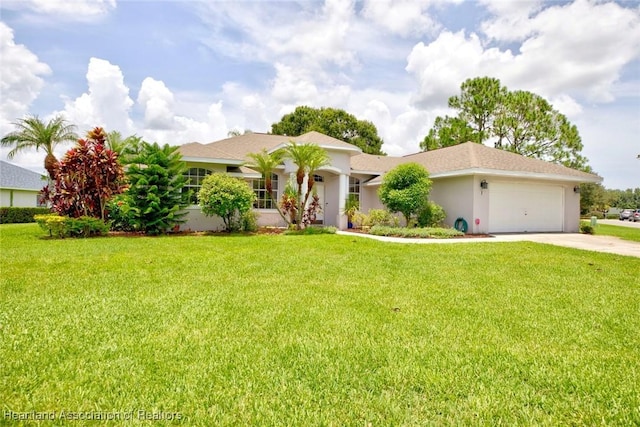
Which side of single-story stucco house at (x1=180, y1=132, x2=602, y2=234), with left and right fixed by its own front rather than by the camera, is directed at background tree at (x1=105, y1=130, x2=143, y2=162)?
right

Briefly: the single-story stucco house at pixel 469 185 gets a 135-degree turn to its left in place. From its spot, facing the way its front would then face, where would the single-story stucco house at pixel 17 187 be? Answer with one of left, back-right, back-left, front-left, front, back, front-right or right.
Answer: back-left

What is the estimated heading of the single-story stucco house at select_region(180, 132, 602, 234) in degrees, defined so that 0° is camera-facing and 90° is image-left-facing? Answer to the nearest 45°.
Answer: approximately 0°

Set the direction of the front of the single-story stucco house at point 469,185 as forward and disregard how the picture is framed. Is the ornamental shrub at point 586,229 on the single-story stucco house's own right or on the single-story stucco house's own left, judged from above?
on the single-story stucco house's own left

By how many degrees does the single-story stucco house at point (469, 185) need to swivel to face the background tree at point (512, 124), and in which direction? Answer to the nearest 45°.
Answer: approximately 135° to its left

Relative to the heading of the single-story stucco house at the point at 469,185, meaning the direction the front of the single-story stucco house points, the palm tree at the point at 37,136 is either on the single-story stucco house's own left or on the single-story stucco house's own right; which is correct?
on the single-story stucco house's own right

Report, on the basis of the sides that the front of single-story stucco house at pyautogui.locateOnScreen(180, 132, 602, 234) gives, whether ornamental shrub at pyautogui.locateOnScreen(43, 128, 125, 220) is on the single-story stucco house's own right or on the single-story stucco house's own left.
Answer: on the single-story stucco house's own right

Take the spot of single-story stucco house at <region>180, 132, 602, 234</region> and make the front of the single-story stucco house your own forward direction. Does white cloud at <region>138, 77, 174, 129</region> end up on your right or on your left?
on your right
